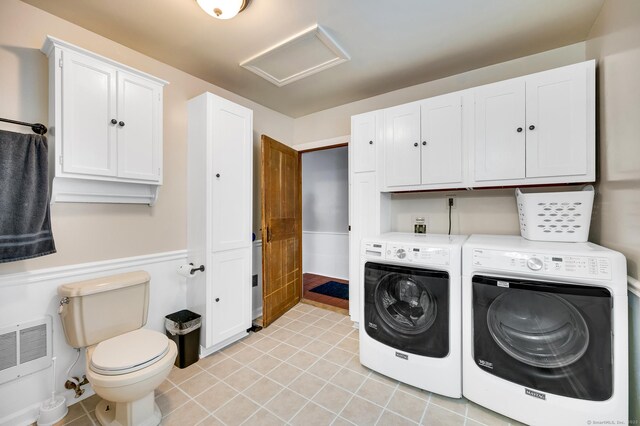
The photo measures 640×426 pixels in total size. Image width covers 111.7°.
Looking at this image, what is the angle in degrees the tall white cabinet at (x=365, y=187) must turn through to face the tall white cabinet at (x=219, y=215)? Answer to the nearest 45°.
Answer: approximately 45° to its right

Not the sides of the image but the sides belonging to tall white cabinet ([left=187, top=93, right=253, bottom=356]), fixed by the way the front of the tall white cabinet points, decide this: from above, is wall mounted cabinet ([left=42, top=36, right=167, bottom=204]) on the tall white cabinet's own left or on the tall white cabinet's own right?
on the tall white cabinet's own right

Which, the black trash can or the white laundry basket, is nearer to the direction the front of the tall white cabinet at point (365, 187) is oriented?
the black trash can

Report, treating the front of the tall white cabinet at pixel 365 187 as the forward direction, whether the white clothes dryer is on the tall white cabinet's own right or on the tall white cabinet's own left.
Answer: on the tall white cabinet's own left

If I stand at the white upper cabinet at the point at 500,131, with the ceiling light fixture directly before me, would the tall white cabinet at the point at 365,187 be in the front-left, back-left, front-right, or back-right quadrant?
front-right

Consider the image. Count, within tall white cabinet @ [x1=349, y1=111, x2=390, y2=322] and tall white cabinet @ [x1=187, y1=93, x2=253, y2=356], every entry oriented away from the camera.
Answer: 0

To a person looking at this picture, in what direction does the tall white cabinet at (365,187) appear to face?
facing the viewer and to the left of the viewer

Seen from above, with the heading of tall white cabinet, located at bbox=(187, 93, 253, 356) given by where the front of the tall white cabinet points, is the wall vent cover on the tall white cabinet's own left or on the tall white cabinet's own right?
on the tall white cabinet's own right

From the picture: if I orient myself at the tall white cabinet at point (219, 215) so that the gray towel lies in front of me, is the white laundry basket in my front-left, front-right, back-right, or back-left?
back-left

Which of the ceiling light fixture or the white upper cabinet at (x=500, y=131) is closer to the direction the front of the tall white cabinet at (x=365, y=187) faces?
the ceiling light fixture

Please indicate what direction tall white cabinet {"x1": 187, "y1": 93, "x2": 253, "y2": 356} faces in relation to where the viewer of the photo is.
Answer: facing the viewer and to the right of the viewer

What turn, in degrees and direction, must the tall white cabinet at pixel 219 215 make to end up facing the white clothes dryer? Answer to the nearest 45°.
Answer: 0° — it already faces it

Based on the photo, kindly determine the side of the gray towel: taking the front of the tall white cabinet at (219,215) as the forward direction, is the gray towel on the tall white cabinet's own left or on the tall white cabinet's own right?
on the tall white cabinet's own right

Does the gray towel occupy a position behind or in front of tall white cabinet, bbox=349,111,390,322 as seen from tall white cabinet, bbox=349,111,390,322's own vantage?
in front

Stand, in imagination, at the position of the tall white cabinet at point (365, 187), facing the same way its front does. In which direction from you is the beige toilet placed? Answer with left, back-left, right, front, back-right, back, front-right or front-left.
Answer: front

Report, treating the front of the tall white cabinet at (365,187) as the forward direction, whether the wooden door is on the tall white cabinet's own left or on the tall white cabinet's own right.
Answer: on the tall white cabinet's own right
